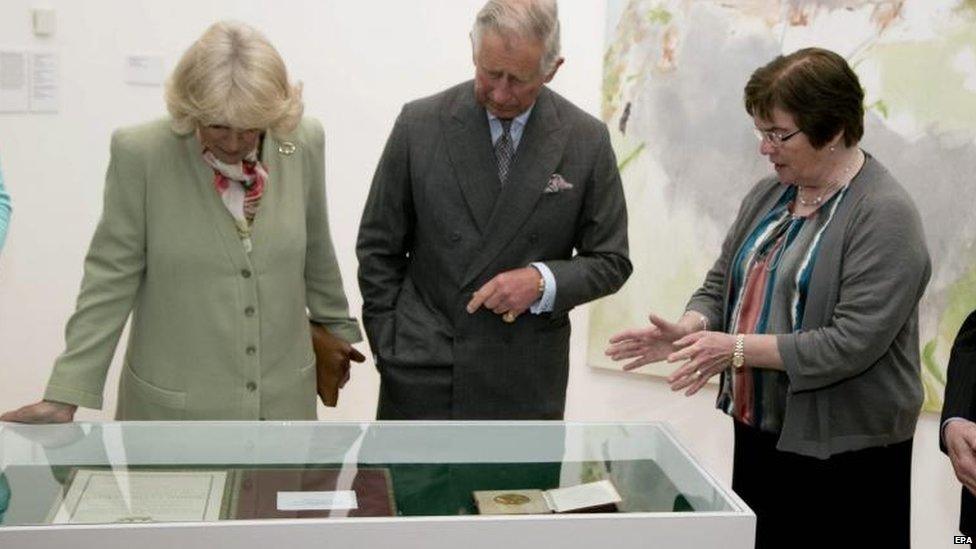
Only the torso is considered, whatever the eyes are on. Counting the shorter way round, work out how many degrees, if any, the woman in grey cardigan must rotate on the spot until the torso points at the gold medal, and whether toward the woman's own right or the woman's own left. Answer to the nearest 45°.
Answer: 0° — they already face it

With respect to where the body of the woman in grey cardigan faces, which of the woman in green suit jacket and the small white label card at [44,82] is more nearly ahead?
the woman in green suit jacket

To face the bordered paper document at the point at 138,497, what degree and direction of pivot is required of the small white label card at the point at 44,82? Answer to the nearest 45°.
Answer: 0° — it already faces it

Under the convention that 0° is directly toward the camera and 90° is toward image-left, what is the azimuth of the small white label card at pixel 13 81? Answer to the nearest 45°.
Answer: approximately 0°

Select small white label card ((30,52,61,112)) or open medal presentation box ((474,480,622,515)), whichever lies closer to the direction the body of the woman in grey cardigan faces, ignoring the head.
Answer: the open medal presentation box

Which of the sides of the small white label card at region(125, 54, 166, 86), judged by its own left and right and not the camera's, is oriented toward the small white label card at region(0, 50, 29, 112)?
right

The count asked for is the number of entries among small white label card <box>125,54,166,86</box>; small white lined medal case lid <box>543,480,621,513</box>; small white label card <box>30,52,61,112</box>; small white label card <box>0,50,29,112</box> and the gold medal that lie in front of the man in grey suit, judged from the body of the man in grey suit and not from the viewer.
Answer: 2

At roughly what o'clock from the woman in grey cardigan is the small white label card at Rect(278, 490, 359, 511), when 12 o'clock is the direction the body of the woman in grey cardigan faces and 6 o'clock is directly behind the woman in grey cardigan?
The small white label card is roughly at 12 o'clock from the woman in grey cardigan.

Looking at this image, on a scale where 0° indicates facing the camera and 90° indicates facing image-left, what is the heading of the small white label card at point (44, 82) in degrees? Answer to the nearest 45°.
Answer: approximately 0°

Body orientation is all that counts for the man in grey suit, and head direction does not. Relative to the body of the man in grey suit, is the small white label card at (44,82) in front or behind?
behind

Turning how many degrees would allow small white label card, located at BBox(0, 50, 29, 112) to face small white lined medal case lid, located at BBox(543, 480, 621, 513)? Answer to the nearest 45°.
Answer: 0° — it already faces it

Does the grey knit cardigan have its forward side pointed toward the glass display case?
yes
